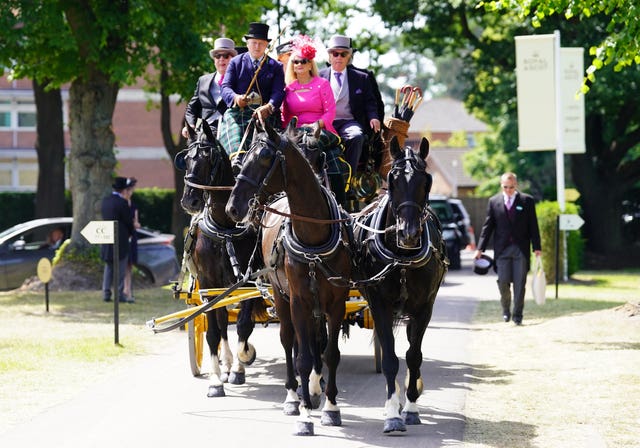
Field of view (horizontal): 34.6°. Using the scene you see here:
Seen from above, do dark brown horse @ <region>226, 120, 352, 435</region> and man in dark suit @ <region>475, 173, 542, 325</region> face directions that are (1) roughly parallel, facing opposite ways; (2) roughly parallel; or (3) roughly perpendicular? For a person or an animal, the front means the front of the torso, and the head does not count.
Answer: roughly parallel

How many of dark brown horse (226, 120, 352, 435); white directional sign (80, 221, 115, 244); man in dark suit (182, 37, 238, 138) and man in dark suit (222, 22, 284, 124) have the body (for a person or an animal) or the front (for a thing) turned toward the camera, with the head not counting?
4

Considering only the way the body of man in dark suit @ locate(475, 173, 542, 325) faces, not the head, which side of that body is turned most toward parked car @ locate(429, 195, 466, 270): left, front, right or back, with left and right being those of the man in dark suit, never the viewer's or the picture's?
back

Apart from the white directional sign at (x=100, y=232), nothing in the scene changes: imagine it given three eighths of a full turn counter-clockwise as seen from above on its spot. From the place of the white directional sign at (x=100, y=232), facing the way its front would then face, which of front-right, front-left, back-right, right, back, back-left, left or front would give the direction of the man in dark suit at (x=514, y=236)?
front-right

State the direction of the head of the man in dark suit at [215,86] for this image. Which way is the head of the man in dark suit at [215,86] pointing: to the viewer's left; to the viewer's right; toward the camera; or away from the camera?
toward the camera

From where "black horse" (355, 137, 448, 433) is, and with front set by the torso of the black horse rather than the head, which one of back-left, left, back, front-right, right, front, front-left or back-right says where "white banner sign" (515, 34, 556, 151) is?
back

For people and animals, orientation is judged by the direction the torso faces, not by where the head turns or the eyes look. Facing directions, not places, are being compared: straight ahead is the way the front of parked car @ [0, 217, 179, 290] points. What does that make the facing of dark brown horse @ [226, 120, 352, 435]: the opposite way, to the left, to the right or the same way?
to the left

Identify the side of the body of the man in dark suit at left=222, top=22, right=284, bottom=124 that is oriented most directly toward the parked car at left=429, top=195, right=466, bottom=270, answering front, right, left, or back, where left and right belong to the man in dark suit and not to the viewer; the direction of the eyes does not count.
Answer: back

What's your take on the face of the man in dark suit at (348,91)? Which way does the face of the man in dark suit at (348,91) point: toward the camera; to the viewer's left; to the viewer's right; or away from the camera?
toward the camera

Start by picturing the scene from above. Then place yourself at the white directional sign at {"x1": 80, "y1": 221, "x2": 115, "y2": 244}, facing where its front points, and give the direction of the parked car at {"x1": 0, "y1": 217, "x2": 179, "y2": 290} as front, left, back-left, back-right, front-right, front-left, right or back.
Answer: back

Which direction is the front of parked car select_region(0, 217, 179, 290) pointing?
to the viewer's left

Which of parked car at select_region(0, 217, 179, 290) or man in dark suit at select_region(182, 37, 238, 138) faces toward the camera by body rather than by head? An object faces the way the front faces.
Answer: the man in dark suit

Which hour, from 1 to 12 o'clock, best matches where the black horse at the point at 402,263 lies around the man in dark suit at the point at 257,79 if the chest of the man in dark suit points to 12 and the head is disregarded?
The black horse is roughly at 11 o'clock from the man in dark suit.

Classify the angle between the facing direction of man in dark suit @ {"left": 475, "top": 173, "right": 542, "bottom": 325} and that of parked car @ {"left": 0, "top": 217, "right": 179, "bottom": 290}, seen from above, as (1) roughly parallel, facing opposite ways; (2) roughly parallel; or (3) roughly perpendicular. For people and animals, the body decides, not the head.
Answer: roughly perpendicular

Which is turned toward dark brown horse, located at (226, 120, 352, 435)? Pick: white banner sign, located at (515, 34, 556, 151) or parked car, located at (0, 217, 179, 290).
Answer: the white banner sign

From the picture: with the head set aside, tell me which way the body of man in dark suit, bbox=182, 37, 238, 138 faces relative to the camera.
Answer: toward the camera

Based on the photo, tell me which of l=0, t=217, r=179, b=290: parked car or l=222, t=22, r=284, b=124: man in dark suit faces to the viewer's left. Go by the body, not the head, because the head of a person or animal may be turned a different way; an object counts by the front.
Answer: the parked car

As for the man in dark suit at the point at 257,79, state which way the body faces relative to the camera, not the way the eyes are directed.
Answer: toward the camera
